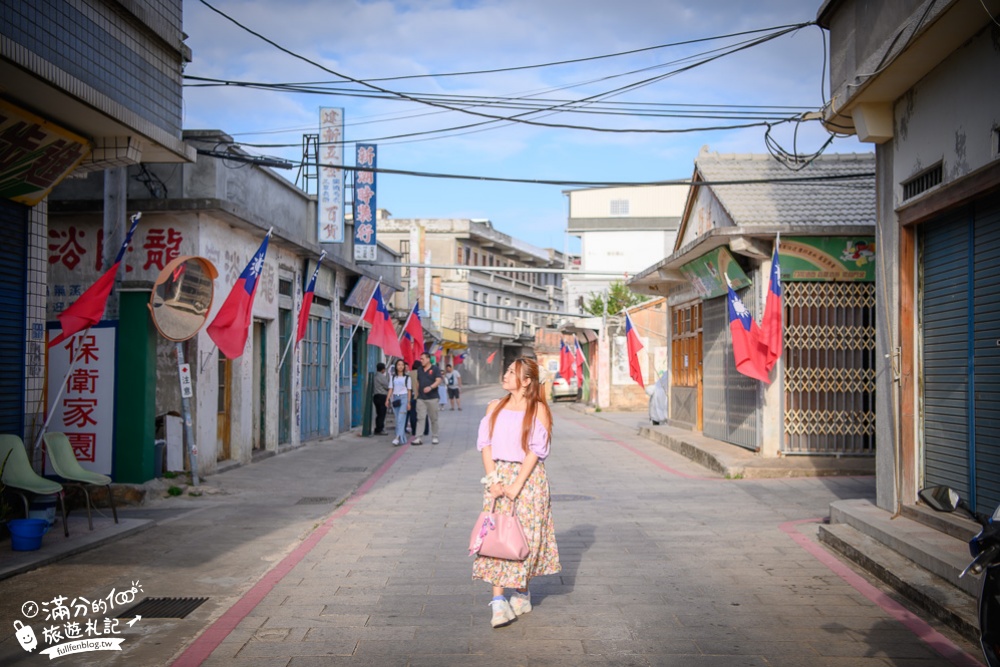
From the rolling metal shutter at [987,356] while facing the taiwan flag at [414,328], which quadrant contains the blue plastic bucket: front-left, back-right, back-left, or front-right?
front-left

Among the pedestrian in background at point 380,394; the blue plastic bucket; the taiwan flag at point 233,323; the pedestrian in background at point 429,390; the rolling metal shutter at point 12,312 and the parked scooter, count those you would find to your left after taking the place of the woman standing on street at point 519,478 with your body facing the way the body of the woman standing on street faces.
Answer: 1

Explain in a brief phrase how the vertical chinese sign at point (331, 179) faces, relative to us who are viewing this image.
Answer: facing the viewer

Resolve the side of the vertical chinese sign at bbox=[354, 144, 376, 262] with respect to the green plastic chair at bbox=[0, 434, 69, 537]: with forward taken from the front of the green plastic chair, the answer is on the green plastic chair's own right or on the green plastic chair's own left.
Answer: on the green plastic chair's own left

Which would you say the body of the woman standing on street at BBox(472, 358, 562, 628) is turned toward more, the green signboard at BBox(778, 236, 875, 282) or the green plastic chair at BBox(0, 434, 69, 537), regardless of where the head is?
the green plastic chair

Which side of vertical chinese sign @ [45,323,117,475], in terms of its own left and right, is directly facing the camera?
front

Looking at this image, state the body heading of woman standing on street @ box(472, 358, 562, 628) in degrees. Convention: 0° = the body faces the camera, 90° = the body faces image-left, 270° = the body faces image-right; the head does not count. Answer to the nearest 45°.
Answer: approximately 45°

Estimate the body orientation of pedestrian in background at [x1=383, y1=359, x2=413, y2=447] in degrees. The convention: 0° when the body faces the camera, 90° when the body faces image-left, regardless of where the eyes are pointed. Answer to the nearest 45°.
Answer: approximately 0°

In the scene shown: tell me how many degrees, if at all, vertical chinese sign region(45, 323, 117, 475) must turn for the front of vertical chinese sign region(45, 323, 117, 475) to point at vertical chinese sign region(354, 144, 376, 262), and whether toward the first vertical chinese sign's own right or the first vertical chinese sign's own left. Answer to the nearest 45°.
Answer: approximately 135° to the first vertical chinese sign's own left

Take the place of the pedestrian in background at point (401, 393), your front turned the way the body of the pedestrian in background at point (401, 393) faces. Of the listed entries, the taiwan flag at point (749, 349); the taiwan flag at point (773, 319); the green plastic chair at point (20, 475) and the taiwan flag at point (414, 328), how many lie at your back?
1

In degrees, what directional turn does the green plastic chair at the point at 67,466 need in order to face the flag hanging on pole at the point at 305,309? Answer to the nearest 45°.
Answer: approximately 90° to its left

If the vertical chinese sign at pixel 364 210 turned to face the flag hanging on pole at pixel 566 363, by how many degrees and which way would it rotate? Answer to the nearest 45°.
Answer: approximately 135° to its left

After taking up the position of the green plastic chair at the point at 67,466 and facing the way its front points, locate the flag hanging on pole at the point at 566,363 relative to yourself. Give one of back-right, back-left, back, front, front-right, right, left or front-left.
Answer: left

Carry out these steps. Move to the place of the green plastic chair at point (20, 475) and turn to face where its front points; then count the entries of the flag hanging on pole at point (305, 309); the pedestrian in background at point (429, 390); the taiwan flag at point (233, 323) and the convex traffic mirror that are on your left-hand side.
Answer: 4

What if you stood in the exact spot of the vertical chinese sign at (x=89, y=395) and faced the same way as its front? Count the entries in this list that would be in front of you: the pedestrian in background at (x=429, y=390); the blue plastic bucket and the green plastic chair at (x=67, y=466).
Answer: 2

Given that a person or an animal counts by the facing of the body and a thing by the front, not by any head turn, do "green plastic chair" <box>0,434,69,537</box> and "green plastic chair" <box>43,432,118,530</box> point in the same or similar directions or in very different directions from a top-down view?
same or similar directions

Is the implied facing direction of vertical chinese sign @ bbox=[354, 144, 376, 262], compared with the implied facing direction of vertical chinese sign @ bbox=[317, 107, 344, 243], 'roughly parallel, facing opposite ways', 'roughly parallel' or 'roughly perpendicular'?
roughly parallel
